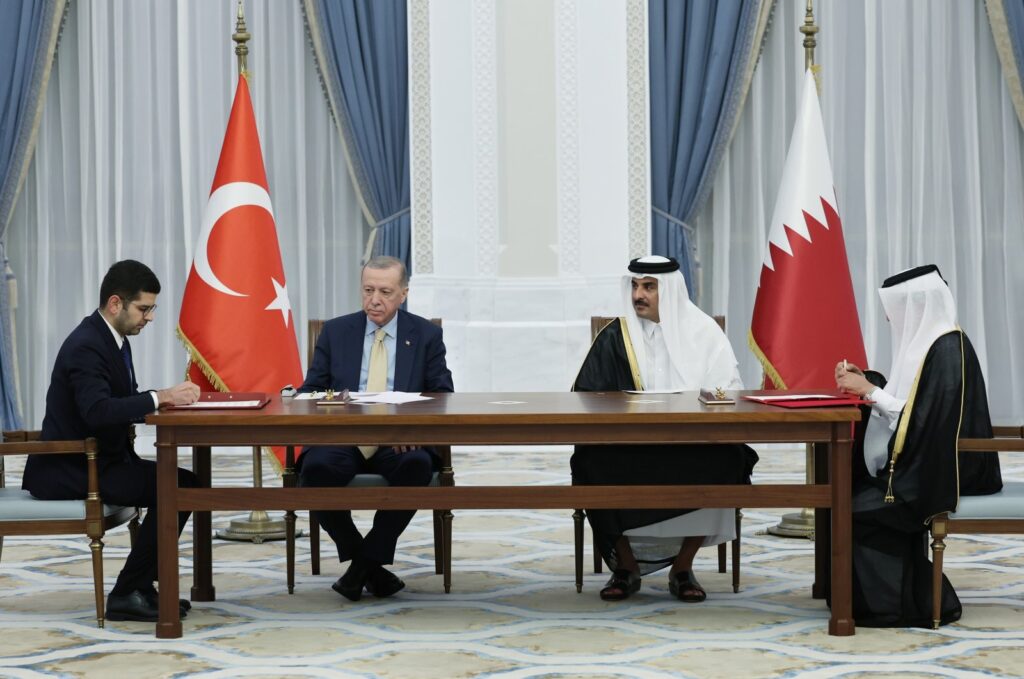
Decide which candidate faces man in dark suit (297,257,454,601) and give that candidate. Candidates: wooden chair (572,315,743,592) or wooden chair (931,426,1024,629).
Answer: wooden chair (931,426,1024,629)

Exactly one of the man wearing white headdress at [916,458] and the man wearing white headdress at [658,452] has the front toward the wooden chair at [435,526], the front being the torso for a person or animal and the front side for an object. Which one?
the man wearing white headdress at [916,458]

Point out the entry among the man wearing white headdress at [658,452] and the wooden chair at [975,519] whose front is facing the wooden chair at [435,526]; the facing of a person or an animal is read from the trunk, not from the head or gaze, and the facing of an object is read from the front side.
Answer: the wooden chair at [975,519]

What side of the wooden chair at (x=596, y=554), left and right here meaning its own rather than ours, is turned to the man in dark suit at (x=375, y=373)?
right

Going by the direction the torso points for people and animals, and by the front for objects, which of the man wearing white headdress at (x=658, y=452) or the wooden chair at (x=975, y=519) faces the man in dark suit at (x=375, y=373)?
the wooden chair

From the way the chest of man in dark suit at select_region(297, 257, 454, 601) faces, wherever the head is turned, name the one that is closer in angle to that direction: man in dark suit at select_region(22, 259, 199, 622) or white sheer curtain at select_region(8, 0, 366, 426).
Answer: the man in dark suit

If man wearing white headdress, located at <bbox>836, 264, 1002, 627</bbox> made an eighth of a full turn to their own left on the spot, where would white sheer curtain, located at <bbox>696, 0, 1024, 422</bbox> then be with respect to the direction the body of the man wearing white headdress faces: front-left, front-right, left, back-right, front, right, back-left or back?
back-right

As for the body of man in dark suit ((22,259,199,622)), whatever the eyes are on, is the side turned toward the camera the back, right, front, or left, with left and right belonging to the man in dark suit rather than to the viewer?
right

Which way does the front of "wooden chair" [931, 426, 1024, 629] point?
to the viewer's left

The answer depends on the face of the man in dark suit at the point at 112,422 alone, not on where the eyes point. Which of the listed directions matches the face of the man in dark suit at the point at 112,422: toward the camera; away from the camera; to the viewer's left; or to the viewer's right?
to the viewer's right
